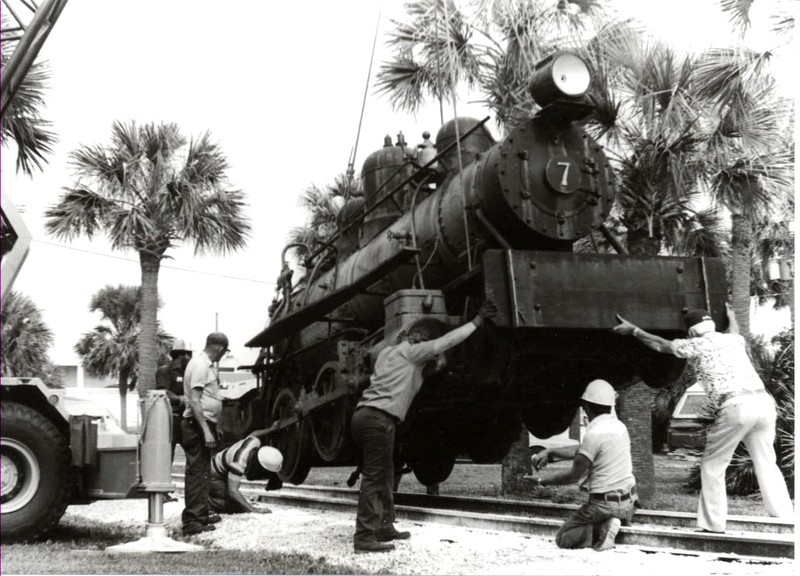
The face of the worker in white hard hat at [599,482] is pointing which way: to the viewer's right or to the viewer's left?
to the viewer's left

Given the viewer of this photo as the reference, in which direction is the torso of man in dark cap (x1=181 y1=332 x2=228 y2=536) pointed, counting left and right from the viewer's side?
facing to the right of the viewer

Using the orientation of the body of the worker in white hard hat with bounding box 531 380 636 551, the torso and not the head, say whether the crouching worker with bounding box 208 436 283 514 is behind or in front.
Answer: in front

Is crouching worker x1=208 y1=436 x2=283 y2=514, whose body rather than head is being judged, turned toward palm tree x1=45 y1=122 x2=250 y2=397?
no

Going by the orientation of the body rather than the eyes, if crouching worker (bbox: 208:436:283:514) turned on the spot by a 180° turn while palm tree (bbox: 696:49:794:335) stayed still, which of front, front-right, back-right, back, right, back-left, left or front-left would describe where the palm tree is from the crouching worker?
back

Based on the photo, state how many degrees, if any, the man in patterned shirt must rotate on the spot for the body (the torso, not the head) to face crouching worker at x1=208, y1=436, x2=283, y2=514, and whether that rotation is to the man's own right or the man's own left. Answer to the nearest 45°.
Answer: approximately 45° to the man's own left

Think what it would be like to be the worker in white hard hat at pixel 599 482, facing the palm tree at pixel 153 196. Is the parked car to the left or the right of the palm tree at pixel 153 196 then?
right

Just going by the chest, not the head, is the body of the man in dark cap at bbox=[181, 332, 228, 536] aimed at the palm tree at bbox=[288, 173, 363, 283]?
no

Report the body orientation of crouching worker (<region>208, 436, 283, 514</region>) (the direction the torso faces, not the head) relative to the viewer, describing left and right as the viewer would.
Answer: facing to the right of the viewer

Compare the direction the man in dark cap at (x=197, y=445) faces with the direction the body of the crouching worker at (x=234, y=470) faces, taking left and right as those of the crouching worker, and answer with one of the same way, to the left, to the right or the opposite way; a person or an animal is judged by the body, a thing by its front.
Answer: the same way

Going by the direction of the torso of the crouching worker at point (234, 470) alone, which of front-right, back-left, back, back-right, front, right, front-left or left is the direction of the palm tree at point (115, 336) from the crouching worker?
left

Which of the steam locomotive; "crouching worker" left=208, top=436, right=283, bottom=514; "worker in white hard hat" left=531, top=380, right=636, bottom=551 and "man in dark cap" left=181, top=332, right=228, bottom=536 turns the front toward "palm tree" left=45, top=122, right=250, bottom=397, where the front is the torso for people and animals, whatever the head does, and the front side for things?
the worker in white hard hat

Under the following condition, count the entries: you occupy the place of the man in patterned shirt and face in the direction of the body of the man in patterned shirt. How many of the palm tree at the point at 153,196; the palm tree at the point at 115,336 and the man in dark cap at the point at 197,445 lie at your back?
0

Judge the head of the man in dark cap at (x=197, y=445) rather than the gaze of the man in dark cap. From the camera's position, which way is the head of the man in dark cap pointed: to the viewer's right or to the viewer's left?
to the viewer's right

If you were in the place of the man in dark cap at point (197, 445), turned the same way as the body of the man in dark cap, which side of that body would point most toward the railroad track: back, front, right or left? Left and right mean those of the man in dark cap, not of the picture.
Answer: front

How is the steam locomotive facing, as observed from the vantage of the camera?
facing the viewer and to the right of the viewer

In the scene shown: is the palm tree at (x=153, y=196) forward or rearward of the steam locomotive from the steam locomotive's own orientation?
rearward

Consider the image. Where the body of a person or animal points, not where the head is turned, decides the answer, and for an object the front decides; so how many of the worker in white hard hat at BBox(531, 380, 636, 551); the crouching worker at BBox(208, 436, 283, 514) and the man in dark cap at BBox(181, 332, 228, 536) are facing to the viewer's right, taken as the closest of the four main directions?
2

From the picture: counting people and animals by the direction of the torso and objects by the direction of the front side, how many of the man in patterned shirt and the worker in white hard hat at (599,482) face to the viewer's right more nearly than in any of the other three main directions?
0
